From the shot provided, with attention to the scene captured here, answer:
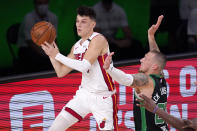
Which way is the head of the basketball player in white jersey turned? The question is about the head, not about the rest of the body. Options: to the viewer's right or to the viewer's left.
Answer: to the viewer's left

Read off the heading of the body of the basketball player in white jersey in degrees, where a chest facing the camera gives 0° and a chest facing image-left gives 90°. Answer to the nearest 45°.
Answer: approximately 45°
